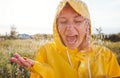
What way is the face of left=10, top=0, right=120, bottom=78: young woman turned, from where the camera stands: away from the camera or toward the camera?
toward the camera

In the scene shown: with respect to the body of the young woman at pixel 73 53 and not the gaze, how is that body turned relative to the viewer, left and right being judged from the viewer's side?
facing the viewer
